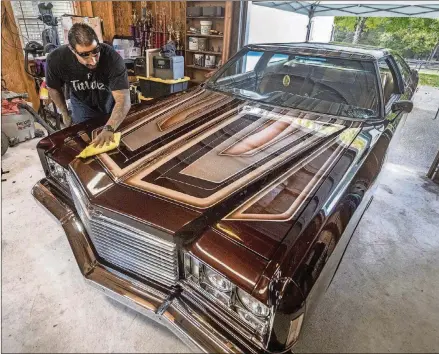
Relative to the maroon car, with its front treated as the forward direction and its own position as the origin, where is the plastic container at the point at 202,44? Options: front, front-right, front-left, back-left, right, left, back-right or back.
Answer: back-right

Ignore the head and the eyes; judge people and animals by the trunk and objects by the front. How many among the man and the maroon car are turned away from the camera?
0

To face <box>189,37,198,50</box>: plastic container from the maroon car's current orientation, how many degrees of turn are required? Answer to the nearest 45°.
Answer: approximately 135° to its right

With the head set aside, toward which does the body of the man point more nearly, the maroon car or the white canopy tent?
the maroon car

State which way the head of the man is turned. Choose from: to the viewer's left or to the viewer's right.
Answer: to the viewer's right

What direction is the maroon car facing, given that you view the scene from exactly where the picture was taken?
facing the viewer and to the left of the viewer

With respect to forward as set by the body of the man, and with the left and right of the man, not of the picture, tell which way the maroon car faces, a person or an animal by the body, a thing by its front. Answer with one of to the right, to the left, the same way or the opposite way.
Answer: to the right

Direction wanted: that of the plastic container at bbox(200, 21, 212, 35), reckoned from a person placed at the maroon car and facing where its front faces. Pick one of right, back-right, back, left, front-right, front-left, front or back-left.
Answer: back-right

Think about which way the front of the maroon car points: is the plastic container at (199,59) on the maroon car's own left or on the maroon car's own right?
on the maroon car's own right

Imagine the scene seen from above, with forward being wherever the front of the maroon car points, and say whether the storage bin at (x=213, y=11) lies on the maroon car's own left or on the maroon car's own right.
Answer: on the maroon car's own right
